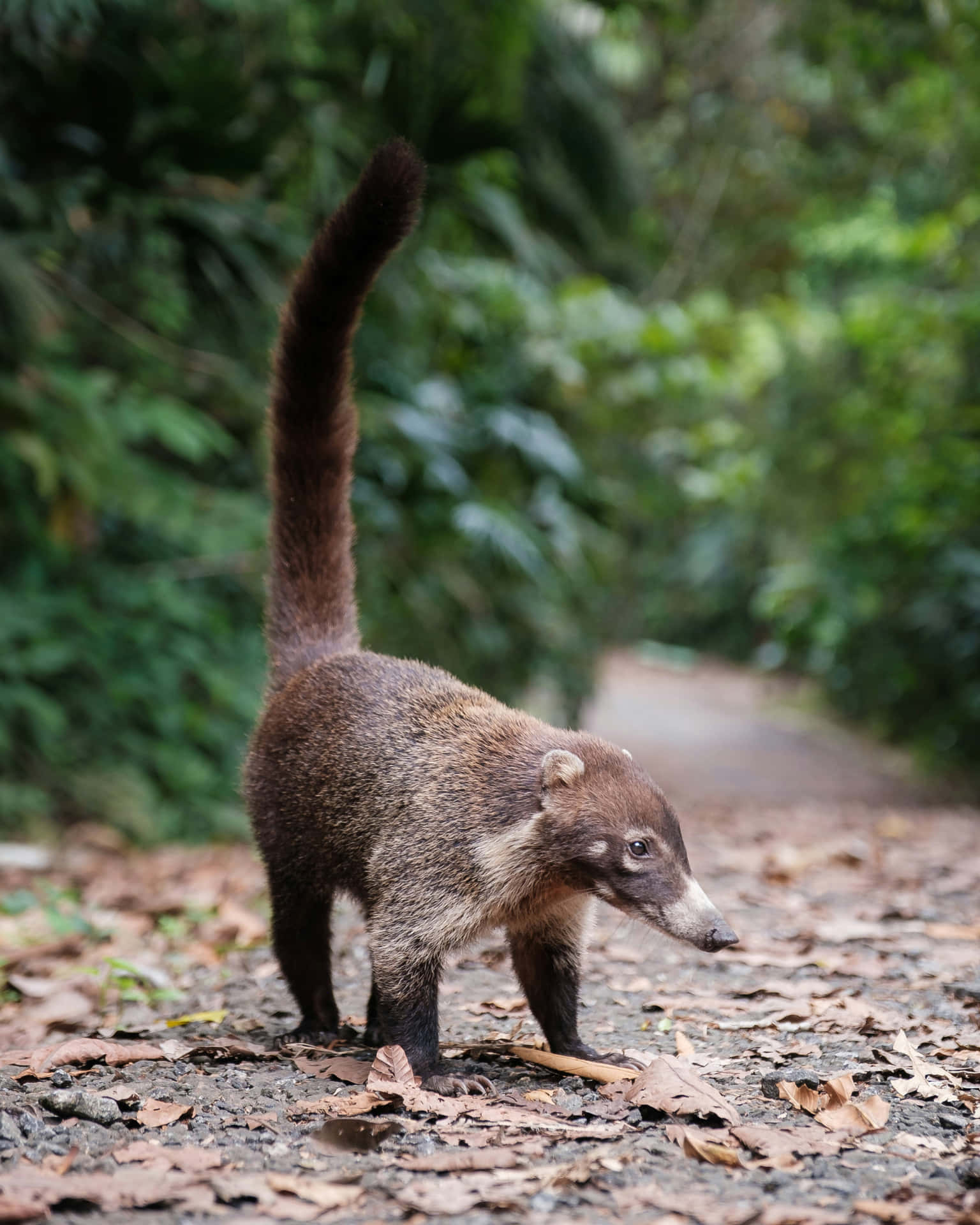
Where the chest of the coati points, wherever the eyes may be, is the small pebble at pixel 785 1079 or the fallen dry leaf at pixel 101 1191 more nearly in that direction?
the small pebble

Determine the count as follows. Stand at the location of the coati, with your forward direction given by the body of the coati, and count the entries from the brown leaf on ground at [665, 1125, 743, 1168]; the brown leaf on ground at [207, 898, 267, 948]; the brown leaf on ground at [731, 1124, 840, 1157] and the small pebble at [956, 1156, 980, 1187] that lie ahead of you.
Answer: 3

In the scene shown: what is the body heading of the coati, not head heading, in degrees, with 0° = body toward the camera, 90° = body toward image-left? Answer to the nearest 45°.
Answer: approximately 315°

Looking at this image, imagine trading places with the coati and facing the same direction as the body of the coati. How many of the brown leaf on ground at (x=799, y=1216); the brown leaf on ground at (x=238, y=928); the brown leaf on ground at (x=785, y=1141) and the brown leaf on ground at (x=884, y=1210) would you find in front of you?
3

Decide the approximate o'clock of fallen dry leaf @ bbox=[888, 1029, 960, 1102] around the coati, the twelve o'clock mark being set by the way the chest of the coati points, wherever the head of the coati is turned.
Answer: The fallen dry leaf is roughly at 11 o'clock from the coati.

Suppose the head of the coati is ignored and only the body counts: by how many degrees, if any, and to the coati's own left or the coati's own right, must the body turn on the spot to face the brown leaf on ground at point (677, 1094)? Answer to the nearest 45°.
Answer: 0° — it already faces it
